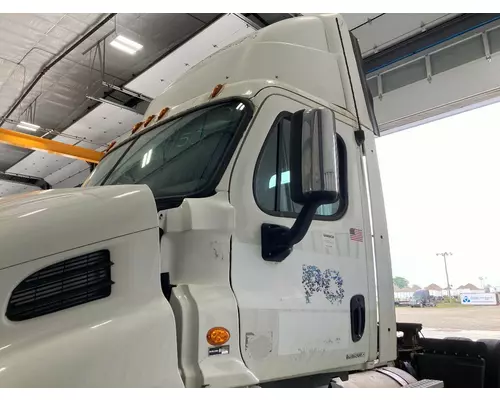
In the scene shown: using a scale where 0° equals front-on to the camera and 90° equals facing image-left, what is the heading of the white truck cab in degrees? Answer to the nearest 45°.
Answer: approximately 45°
